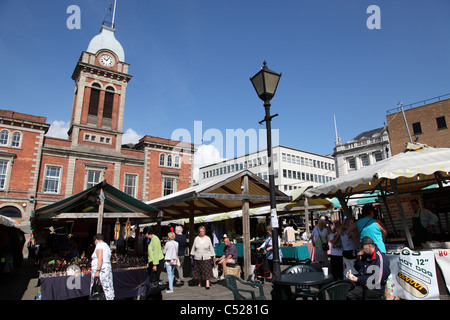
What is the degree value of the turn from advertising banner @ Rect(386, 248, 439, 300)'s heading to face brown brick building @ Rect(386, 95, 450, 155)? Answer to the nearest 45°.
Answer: approximately 180°

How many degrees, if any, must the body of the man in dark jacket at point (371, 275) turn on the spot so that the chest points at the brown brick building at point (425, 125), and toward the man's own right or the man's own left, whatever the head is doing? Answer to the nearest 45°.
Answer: approximately 90° to the man's own right

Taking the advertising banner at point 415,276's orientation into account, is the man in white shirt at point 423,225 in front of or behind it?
behind

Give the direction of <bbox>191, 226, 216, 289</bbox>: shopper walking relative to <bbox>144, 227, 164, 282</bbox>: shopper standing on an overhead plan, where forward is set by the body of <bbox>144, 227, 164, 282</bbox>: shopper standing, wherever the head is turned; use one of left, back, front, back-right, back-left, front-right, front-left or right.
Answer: back

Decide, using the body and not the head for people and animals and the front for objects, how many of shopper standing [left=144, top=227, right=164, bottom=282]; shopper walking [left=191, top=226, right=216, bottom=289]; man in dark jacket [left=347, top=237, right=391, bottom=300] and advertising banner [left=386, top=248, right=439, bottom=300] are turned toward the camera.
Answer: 2

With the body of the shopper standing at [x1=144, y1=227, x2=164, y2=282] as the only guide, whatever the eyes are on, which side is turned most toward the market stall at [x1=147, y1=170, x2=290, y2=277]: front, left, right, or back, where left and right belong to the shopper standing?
back

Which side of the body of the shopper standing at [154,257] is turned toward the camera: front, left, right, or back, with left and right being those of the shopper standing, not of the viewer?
left

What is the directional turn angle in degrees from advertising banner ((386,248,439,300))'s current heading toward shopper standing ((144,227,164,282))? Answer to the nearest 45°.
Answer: approximately 90° to its right

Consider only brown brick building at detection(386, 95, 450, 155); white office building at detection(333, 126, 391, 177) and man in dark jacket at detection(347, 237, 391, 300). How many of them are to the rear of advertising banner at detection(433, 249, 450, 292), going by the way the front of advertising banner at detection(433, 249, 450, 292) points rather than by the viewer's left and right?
2
